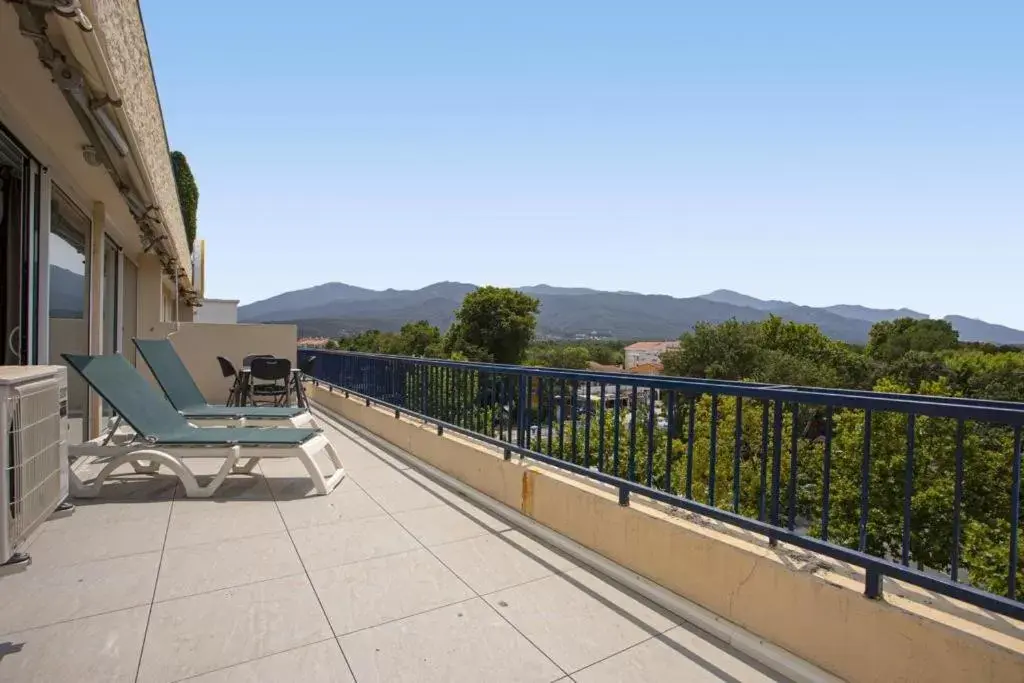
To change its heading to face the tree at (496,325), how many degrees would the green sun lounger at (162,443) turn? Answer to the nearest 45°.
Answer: approximately 45° to its left

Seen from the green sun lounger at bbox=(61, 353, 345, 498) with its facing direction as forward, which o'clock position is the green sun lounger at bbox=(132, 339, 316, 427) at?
the green sun lounger at bbox=(132, 339, 316, 427) is roughly at 9 o'clock from the green sun lounger at bbox=(61, 353, 345, 498).

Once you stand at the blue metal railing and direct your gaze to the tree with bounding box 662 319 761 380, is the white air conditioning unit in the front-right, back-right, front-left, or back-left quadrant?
back-left

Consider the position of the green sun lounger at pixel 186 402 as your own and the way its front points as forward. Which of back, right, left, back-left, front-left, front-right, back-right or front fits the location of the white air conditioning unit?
right

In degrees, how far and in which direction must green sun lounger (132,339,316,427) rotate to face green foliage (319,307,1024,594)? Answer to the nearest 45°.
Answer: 0° — it already faces it

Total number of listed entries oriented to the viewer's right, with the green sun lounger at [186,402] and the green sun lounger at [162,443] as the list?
2

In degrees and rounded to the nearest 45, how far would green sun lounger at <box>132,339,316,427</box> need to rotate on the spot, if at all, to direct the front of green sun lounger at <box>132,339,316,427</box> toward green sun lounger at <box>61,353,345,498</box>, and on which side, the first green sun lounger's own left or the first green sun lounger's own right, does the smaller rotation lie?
approximately 90° to the first green sun lounger's own right

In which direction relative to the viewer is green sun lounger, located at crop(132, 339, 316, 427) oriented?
to the viewer's right

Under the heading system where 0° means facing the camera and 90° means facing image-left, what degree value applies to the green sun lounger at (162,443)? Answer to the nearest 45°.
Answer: approximately 270°

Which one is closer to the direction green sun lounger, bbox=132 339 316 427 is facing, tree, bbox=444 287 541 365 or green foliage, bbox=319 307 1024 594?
the green foliage

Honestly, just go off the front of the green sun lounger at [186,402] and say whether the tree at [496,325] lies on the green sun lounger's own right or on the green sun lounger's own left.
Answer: on the green sun lounger's own left
